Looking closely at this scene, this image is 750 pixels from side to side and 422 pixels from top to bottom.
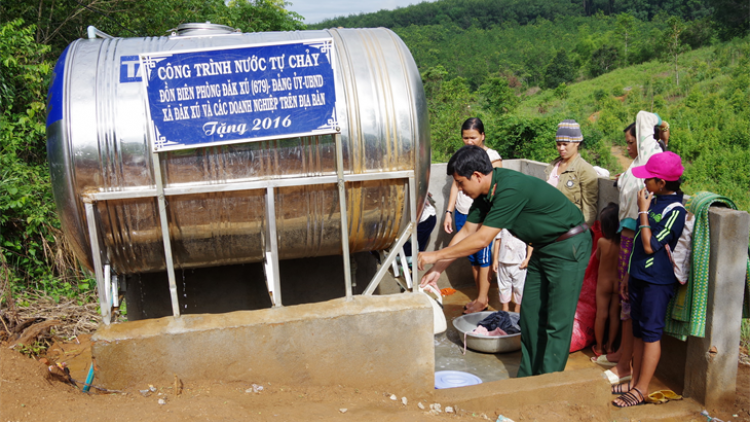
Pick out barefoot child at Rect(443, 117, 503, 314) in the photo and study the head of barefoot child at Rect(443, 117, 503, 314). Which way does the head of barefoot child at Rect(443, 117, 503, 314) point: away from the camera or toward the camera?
toward the camera

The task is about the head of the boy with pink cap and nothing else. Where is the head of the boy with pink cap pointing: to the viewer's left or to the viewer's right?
to the viewer's left

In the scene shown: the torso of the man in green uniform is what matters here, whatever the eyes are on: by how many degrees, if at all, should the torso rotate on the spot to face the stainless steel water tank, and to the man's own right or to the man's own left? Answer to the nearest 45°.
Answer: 0° — they already face it

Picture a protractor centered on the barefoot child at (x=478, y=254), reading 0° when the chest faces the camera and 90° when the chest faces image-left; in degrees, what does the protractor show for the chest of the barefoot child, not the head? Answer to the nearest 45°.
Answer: approximately 45°

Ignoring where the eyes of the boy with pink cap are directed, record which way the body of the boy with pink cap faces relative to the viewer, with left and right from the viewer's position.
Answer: facing to the left of the viewer

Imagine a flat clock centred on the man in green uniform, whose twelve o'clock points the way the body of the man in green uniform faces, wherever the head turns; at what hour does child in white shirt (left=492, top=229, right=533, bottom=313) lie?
The child in white shirt is roughly at 3 o'clock from the man in green uniform.

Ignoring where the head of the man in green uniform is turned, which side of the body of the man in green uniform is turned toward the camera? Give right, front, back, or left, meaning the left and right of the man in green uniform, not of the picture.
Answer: left

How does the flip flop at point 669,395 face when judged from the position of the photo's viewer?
facing to the left of the viewer

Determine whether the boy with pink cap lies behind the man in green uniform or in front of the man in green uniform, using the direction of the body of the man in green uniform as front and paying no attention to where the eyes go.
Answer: behind
